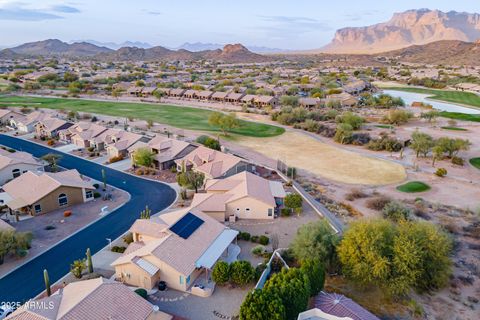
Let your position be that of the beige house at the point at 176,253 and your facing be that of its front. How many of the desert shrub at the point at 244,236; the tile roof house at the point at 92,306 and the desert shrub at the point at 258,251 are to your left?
1

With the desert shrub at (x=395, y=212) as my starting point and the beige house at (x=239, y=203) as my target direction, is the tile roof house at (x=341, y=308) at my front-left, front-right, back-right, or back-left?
front-left

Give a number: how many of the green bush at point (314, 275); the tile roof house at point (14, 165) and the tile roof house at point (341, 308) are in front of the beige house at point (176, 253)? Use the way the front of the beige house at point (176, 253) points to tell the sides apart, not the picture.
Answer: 1

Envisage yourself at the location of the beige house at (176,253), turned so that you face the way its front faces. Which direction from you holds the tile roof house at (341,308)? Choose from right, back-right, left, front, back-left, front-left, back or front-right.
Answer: back

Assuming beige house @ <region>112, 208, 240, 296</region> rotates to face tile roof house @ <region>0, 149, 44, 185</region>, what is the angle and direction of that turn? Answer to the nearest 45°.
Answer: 0° — it already faces it

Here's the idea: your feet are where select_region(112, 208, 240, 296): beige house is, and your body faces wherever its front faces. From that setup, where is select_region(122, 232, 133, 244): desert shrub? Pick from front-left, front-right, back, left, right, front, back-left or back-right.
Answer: front

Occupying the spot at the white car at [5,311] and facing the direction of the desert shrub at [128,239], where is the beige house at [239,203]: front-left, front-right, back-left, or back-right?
front-right

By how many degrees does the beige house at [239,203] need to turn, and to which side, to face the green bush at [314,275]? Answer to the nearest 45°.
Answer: approximately 90° to its left

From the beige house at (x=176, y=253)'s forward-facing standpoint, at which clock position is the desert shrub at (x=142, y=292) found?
The desert shrub is roughly at 9 o'clock from the beige house.

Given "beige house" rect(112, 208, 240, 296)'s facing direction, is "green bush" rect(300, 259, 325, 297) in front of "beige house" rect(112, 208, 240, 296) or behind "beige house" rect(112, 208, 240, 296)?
behind

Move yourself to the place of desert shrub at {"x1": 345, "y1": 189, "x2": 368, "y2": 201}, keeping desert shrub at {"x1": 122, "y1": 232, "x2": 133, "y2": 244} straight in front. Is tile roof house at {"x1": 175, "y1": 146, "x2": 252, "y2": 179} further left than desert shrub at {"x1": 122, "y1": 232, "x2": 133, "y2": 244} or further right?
right

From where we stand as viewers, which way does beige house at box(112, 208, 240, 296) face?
facing away from the viewer and to the left of the viewer

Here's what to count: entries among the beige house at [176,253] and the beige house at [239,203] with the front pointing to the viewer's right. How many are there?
0
